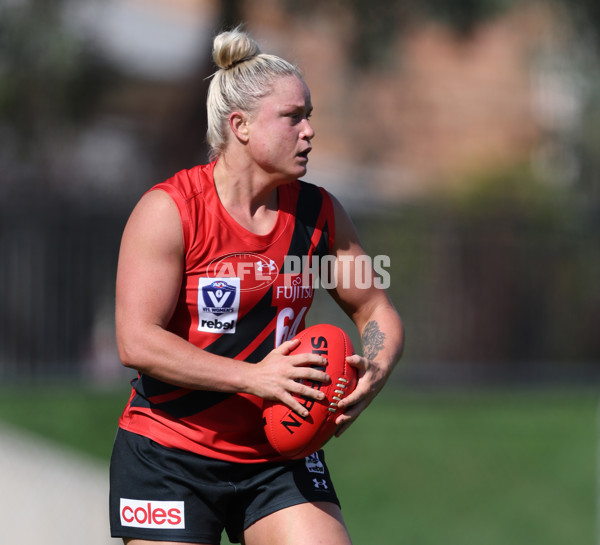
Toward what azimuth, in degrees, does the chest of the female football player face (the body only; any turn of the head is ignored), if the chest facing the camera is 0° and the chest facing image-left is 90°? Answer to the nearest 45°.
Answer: approximately 315°

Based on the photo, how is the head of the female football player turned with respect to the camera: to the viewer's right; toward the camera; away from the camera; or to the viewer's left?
to the viewer's right
